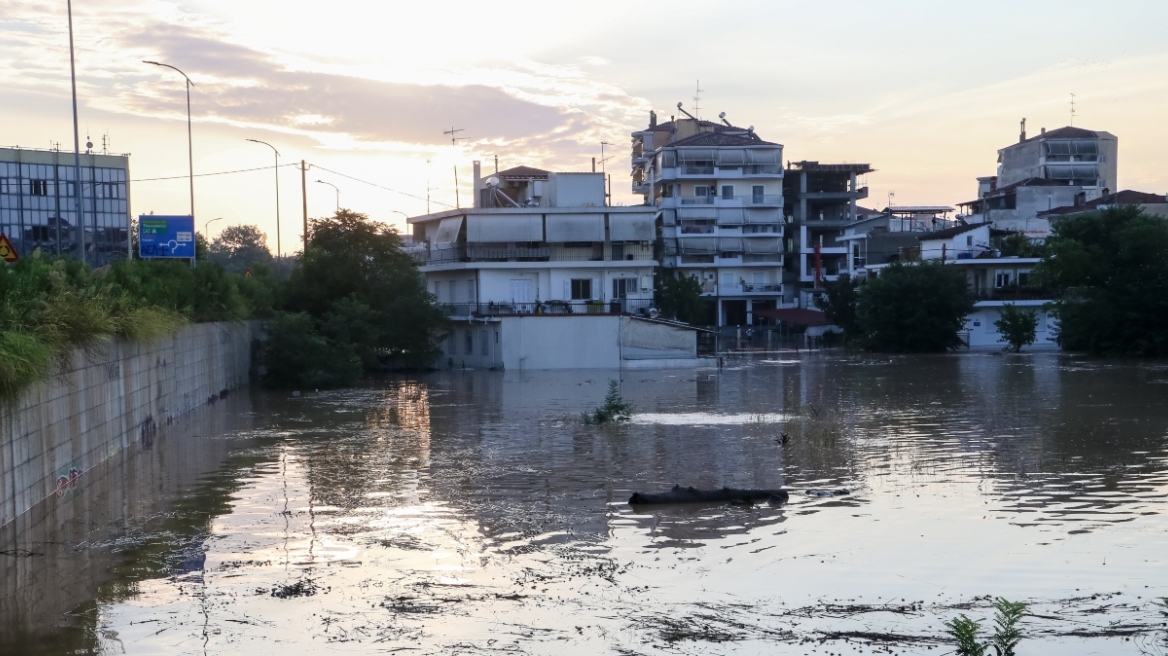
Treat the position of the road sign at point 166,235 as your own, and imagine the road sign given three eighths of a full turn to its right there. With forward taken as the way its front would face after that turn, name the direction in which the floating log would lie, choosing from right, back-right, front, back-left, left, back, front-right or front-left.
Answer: back-left

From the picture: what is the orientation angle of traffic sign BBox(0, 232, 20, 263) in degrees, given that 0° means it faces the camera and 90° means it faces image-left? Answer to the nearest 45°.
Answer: approximately 0°

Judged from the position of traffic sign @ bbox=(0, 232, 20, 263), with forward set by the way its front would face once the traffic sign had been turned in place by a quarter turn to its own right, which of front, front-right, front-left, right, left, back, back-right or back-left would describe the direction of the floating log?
back-left

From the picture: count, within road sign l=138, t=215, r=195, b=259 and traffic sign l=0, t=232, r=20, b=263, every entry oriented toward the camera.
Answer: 2

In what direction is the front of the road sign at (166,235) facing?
toward the camera

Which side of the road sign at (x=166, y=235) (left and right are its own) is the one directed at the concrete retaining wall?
front

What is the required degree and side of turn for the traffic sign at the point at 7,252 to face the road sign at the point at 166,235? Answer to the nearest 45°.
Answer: approximately 180°

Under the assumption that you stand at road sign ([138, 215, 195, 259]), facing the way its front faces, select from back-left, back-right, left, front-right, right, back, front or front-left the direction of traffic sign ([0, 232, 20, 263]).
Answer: front
